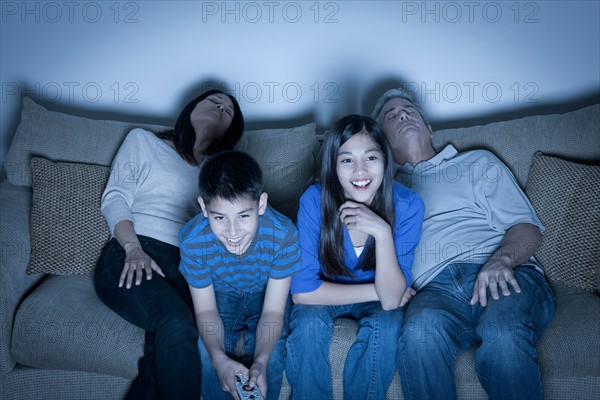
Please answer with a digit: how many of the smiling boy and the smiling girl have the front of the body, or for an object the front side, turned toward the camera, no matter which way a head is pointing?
2

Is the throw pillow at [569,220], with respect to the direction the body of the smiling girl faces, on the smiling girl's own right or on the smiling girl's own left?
on the smiling girl's own left

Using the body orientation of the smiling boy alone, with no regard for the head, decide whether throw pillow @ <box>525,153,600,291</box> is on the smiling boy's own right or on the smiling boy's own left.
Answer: on the smiling boy's own left

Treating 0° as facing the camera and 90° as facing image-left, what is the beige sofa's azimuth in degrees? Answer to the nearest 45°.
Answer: approximately 0°

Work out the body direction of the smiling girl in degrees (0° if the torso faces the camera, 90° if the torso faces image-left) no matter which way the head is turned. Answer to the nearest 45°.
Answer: approximately 0°

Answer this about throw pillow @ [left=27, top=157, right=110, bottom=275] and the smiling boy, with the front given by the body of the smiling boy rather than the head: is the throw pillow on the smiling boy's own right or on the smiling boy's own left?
on the smiling boy's own right
